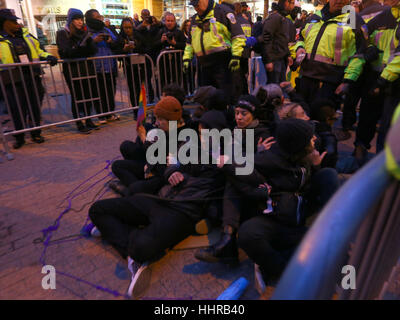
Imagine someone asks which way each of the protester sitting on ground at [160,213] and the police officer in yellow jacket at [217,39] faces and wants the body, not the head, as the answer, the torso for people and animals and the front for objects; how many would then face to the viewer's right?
0

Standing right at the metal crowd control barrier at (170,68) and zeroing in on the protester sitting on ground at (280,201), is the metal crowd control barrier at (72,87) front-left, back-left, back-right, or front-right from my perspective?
front-right

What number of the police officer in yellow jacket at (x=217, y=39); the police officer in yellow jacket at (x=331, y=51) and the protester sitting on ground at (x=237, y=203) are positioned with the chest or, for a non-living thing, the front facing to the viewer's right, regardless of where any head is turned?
0

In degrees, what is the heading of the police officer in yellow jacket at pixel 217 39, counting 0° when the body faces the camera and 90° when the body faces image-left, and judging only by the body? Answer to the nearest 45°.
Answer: approximately 45°

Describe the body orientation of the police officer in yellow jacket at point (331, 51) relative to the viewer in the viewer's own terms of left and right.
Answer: facing the viewer and to the left of the viewer

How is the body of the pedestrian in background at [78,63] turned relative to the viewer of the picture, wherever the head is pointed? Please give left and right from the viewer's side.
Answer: facing the viewer and to the right of the viewer

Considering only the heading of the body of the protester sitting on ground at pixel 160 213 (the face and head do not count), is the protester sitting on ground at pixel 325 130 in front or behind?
behind

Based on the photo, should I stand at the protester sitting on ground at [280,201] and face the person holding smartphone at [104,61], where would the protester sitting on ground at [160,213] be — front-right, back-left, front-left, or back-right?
front-left
